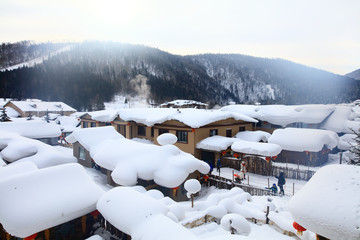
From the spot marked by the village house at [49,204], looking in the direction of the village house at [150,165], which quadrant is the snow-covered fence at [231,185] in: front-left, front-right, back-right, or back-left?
front-right

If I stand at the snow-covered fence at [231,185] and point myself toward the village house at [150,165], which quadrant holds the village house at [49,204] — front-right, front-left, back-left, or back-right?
front-left

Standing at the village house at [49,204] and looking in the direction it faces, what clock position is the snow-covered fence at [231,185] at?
The snow-covered fence is roughly at 10 o'clock from the village house.

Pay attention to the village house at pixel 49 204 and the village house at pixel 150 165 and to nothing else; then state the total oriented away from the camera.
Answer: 0

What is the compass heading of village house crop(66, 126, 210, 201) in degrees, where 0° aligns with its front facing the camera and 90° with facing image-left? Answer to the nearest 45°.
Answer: approximately 45°

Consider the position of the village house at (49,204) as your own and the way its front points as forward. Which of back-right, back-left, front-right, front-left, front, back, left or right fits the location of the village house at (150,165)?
left

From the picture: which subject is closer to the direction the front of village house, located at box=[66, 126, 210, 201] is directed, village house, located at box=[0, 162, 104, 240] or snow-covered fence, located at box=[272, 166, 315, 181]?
the village house

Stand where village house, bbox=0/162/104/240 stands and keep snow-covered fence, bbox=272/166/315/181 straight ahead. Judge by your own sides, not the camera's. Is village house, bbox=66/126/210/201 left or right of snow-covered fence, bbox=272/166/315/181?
left

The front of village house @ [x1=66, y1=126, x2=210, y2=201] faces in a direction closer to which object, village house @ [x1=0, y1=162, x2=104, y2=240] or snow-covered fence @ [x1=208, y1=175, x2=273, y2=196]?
the village house

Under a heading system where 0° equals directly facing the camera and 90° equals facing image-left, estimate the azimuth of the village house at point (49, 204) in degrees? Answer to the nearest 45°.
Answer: approximately 315°
